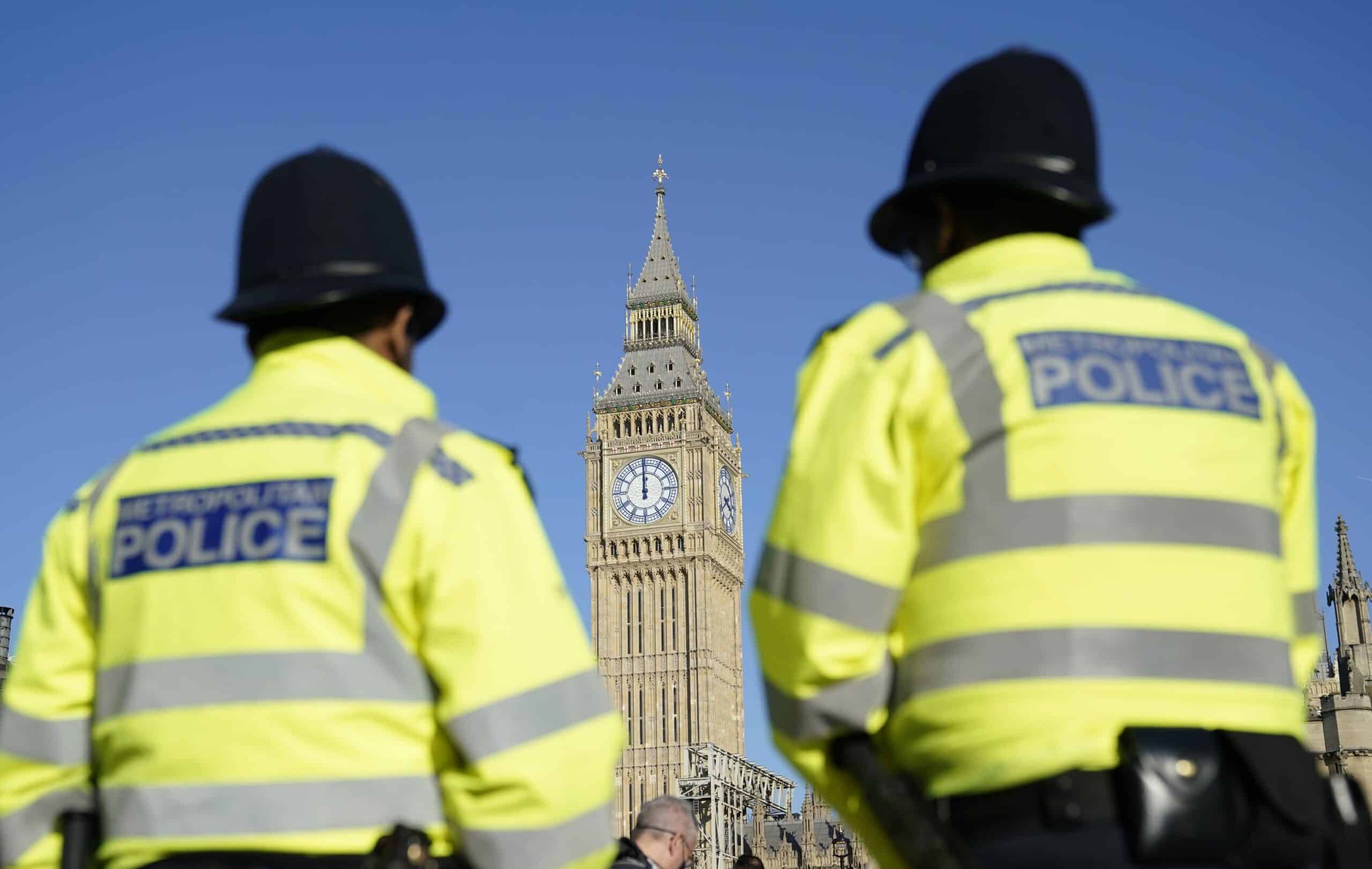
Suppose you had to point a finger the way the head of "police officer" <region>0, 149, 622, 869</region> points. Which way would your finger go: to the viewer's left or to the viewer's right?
to the viewer's right

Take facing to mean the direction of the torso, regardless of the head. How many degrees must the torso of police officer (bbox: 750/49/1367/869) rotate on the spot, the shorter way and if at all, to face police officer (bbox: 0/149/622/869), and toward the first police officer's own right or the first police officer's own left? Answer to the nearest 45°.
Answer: approximately 45° to the first police officer's own left

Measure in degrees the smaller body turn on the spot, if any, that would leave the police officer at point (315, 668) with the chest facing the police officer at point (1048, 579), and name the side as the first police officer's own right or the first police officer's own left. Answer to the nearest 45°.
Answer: approximately 45° to the first police officer's own right

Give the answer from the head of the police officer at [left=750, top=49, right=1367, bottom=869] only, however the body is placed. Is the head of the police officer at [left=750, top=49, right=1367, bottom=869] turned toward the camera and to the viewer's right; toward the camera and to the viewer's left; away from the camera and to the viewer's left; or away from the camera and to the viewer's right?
away from the camera and to the viewer's left

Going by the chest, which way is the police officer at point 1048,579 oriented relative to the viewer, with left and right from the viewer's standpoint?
facing away from the viewer and to the left of the viewer

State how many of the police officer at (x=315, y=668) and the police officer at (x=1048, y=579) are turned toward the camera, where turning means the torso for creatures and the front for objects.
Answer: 0

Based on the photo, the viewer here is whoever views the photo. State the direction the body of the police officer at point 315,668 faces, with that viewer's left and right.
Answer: facing away from the viewer and to the right of the viewer
